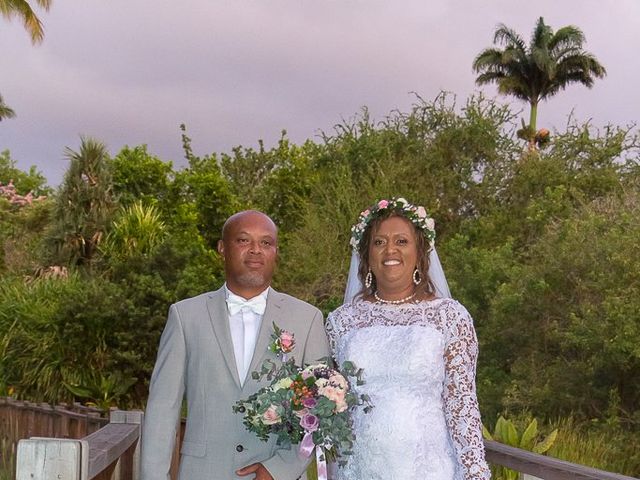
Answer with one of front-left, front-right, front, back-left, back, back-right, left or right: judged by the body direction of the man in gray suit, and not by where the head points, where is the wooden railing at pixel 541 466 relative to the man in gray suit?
left

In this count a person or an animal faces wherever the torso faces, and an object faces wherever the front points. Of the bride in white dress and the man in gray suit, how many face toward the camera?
2

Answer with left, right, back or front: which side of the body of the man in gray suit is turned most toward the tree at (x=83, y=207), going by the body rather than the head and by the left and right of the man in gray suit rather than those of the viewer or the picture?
back

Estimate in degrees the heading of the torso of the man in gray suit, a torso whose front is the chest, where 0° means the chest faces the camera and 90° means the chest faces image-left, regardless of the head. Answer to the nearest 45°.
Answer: approximately 0°

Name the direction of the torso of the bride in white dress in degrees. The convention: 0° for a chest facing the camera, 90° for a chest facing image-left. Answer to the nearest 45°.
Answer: approximately 0°

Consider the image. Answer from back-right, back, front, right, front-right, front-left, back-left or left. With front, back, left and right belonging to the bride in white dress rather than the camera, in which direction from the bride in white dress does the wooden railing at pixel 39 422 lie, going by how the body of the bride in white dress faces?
back-right

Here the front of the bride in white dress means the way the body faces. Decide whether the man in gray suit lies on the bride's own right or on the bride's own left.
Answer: on the bride's own right

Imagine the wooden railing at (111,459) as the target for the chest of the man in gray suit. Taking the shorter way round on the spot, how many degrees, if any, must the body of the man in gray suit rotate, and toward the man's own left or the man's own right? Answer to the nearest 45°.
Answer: approximately 135° to the man's own right

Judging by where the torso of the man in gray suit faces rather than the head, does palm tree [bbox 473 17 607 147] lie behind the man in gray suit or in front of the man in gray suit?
behind
